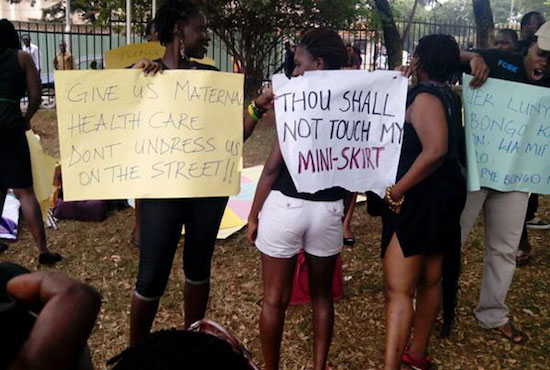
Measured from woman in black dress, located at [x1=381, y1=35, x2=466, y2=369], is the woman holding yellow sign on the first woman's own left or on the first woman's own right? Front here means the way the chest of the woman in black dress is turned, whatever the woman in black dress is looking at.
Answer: on the first woman's own left

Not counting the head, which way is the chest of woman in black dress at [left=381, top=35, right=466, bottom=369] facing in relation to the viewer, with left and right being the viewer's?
facing away from the viewer and to the left of the viewer

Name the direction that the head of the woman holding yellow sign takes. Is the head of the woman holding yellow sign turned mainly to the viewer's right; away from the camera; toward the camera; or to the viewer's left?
to the viewer's right

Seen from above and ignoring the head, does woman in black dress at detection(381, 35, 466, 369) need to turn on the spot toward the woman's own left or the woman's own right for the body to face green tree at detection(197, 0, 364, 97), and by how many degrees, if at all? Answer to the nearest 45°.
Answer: approximately 45° to the woman's own right

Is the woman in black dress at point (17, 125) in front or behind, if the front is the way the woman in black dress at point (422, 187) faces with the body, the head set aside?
in front
